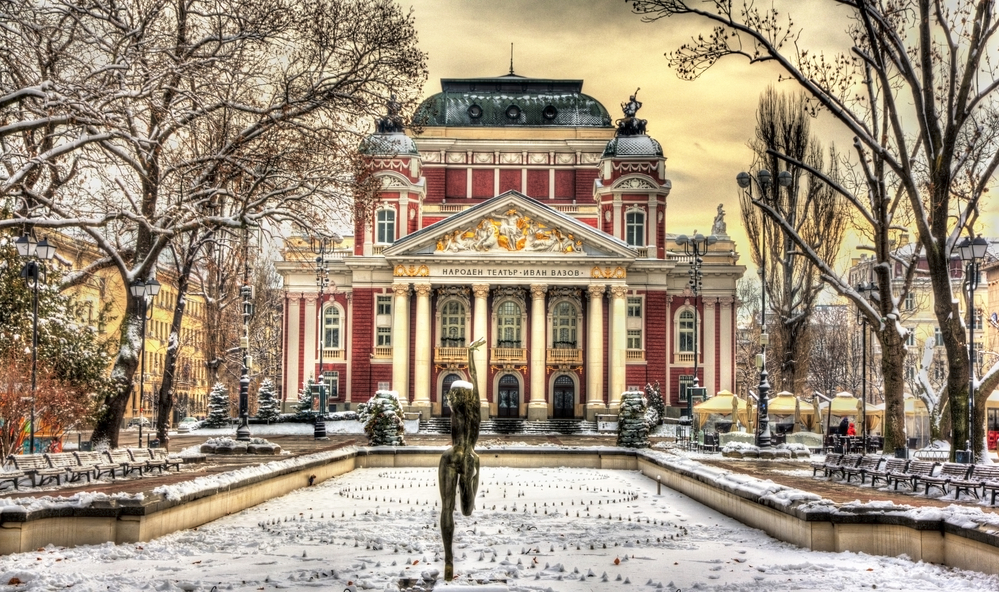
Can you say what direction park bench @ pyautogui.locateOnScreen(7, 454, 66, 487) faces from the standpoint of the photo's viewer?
facing the viewer and to the right of the viewer

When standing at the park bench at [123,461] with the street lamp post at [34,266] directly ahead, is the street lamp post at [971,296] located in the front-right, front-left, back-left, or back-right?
back-right

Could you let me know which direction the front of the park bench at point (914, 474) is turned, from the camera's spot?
facing the viewer and to the left of the viewer

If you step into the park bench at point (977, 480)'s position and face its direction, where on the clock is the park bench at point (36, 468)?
the park bench at point (36, 468) is roughly at 1 o'clock from the park bench at point (977, 480).

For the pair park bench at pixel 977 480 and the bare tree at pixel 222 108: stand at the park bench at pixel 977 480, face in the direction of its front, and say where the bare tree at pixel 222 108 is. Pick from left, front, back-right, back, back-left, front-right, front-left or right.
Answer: front-right

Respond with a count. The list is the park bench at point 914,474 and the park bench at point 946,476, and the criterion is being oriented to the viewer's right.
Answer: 0
